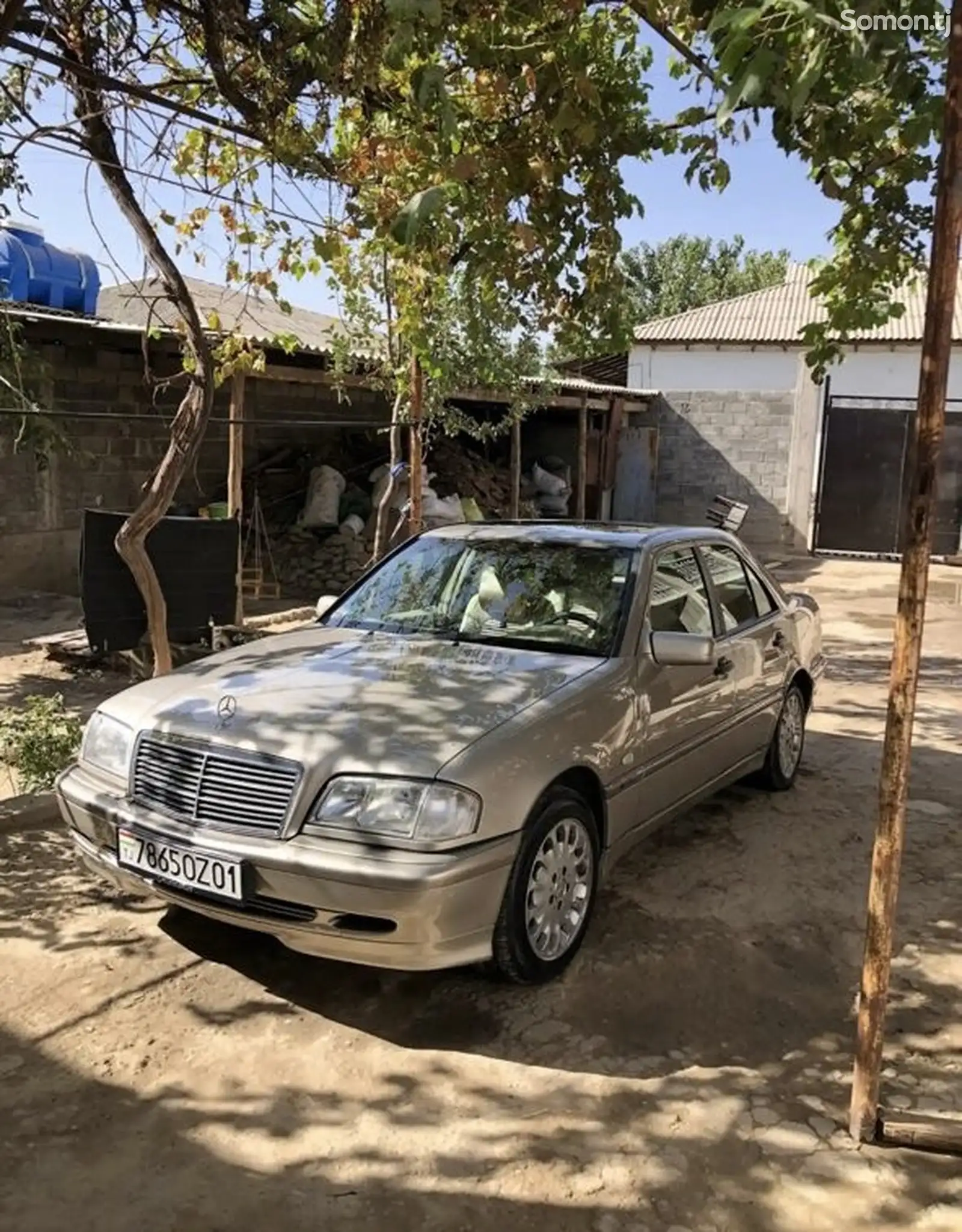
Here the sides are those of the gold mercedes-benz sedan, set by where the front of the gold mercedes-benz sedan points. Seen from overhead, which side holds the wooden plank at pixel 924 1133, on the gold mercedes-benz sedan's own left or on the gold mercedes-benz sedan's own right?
on the gold mercedes-benz sedan's own left

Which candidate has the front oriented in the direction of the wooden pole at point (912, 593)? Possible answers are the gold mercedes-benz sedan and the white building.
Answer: the white building

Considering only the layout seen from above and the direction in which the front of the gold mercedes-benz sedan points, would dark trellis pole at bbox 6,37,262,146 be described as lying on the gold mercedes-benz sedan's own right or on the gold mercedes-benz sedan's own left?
on the gold mercedes-benz sedan's own right

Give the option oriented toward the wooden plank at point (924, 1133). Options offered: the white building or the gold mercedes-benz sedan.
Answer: the white building

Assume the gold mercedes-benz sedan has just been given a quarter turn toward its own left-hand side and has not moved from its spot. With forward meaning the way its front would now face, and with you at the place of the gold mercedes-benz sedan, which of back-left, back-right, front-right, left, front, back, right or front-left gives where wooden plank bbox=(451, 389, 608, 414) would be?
back-left

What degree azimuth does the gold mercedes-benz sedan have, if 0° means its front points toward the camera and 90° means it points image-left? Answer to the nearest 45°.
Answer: approximately 45°

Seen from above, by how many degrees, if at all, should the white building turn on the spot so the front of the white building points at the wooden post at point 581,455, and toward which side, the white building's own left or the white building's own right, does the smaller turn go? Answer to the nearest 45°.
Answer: approximately 45° to the white building's own right

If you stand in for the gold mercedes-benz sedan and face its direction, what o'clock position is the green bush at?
The green bush is roughly at 3 o'clock from the gold mercedes-benz sedan.

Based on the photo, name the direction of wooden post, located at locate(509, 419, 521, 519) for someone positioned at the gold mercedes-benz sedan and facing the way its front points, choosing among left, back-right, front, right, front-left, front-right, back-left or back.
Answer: back-right

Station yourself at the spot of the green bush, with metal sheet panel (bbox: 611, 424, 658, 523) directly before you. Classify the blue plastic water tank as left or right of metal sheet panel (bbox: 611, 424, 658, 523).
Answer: left

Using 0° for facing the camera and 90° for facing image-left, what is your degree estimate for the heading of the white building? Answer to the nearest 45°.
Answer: approximately 0°
